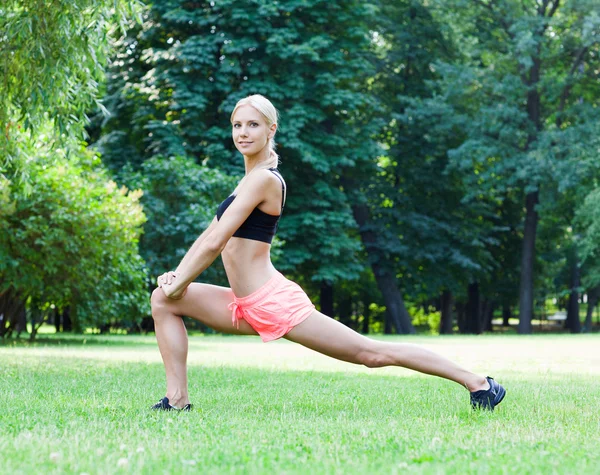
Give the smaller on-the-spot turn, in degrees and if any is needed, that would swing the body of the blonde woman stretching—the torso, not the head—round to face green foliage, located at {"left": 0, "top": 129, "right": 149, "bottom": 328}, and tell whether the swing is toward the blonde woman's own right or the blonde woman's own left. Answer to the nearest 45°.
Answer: approximately 90° to the blonde woman's own right

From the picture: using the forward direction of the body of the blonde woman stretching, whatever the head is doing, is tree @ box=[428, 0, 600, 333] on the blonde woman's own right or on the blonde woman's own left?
on the blonde woman's own right

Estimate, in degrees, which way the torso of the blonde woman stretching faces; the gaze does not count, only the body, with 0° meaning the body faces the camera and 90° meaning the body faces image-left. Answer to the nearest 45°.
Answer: approximately 90°

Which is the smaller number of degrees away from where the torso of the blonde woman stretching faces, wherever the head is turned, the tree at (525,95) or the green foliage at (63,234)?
the green foliage

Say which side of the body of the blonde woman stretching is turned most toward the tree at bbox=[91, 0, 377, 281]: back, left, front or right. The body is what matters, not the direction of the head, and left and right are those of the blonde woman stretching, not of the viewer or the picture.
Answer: right

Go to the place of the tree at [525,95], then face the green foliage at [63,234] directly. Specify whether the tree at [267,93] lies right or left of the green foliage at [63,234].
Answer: right
